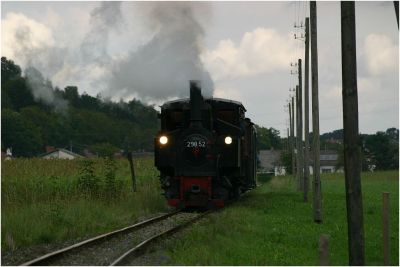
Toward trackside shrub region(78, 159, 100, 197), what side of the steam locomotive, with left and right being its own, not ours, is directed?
right

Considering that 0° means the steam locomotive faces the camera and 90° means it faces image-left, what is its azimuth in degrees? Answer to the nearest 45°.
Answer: approximately 0°

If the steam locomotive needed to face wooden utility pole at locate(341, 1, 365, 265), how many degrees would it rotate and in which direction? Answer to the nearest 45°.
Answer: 0° — it already faces it

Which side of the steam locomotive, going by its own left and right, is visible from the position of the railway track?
front

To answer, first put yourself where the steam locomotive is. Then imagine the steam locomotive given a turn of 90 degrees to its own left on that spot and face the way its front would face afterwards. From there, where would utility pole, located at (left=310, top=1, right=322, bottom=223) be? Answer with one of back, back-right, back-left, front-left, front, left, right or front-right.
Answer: front

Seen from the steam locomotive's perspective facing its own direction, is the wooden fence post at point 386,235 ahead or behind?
ahead
